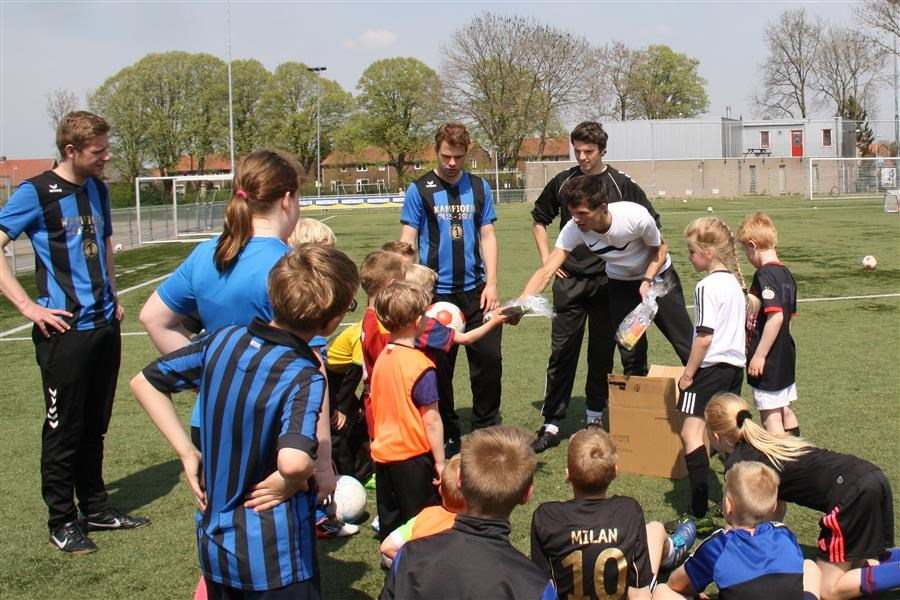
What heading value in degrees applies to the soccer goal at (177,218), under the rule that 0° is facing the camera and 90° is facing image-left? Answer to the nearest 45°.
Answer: approximately 315°

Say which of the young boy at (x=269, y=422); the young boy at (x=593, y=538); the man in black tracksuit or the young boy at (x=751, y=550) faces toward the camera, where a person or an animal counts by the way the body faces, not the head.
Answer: the man in black tracksuit

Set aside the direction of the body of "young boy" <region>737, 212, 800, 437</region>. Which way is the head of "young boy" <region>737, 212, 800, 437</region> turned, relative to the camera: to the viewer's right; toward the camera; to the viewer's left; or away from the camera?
to the viewer's left

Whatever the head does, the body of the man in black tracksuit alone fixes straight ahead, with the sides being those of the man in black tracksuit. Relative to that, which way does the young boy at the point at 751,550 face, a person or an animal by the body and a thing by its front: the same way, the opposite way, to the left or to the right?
the opposite way

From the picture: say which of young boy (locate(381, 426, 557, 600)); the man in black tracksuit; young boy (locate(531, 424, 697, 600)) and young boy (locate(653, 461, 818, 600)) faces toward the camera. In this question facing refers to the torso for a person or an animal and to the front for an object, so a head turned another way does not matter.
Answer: the man in black tracksuit

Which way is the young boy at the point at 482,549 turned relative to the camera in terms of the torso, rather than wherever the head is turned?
away from the camera

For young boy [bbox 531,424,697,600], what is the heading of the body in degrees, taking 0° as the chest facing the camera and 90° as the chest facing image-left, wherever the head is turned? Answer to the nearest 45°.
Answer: approximately 180°

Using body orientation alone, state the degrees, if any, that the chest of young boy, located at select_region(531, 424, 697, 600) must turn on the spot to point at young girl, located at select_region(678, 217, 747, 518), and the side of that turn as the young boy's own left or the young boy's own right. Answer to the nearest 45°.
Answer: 0° — they already face them

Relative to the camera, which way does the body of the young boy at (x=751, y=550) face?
away from the camera

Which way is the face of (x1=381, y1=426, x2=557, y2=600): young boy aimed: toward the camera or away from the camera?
away from the camera
